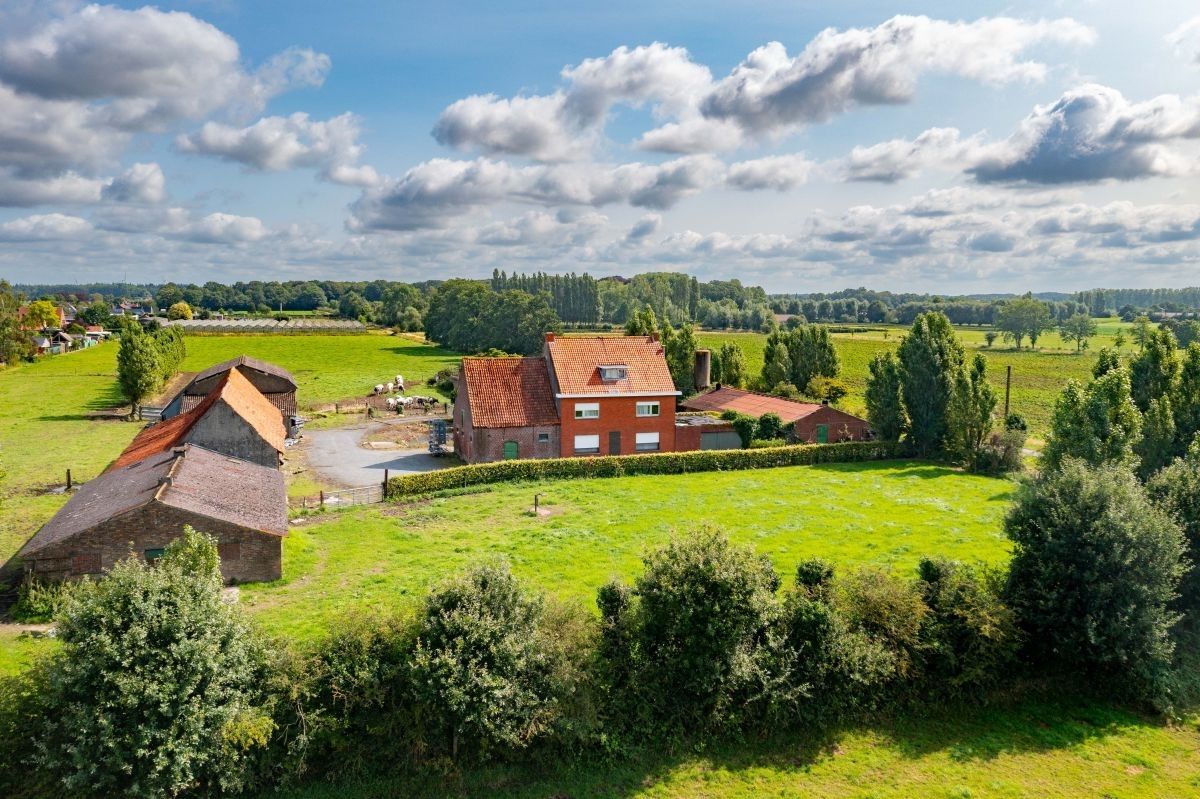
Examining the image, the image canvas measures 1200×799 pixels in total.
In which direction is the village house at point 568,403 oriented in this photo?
toward the camera

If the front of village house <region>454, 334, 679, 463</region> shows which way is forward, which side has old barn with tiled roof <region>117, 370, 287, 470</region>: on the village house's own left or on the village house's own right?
on the village house's own right

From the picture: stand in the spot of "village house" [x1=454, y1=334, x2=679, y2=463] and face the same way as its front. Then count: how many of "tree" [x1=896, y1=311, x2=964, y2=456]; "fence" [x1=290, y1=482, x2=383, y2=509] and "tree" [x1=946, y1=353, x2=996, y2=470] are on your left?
2

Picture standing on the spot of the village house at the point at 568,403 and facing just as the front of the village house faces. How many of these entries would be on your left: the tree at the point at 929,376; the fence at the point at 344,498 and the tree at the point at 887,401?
2

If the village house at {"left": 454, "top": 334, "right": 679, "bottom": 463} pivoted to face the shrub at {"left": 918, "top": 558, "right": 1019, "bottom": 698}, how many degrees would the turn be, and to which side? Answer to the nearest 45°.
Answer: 0° — it already faces it

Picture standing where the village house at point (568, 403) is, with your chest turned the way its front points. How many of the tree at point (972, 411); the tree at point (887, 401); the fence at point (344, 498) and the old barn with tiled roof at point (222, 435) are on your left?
2

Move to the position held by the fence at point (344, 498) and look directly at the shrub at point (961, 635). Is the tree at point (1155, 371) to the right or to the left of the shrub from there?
left

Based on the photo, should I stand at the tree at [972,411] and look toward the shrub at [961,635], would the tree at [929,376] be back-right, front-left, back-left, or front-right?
back-right

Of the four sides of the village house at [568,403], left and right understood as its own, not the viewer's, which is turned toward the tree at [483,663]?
front

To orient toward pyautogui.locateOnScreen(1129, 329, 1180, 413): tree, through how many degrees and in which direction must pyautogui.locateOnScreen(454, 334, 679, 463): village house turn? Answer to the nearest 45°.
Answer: approximately 45° to its left

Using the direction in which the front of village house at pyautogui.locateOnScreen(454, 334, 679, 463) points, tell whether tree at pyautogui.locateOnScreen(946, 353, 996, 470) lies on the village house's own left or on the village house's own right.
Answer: on the village house's own left
